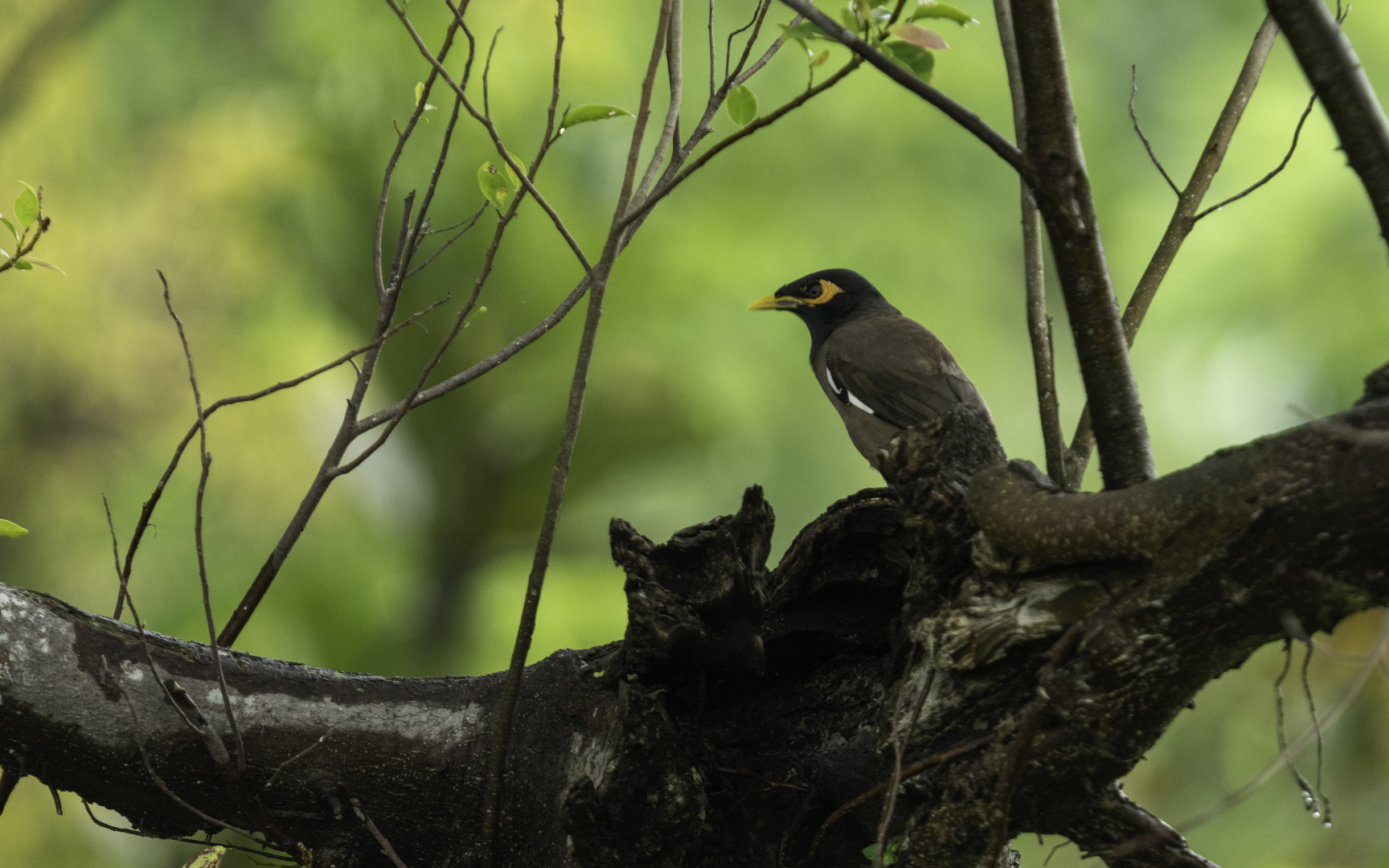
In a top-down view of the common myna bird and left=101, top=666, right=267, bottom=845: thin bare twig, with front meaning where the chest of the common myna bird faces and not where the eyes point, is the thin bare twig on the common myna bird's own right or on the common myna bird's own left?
on the common myna bird's own left

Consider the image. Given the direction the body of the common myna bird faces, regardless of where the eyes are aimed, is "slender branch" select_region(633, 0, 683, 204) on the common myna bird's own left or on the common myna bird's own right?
on the common myna bird's own left

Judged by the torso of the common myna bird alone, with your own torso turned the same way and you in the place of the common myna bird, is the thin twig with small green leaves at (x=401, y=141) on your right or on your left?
on your left

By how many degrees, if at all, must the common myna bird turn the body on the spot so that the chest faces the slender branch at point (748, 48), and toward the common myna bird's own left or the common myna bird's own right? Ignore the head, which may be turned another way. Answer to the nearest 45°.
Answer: approximately 90° to the common myna bird's own left

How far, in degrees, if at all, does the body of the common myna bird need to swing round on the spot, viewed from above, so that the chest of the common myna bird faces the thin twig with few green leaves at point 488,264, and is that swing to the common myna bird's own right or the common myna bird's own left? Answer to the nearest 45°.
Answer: approximately 90° to the common myna bird's own left

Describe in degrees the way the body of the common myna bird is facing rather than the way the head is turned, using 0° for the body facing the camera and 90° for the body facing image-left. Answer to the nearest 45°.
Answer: approximately 90°
